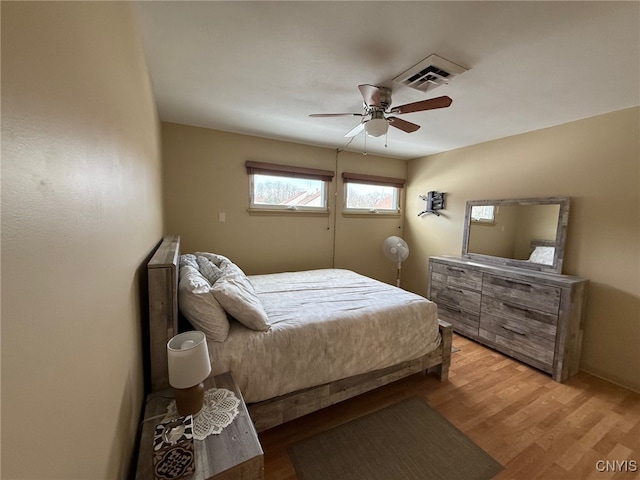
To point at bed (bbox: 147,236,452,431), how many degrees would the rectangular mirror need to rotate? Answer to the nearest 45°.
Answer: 0° — it already faces it

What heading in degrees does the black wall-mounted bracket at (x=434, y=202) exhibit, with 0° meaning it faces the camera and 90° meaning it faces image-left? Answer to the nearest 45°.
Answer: approximately 45°

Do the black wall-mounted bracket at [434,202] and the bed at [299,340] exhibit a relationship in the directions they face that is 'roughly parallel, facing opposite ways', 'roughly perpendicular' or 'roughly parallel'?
roughly parallel, facing opposite ways

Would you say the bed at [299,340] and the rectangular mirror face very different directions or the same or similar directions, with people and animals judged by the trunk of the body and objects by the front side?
very different directions

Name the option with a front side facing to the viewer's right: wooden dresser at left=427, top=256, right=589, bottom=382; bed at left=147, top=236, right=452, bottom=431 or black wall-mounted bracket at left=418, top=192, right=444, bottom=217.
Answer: the bed

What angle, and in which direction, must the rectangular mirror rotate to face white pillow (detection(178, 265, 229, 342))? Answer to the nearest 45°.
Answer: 0° — it already faces it

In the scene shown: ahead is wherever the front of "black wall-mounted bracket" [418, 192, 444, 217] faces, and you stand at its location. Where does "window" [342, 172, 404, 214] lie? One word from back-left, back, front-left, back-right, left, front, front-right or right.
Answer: front-right

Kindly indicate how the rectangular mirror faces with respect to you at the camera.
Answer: facing the viewer and to the left of the viewer

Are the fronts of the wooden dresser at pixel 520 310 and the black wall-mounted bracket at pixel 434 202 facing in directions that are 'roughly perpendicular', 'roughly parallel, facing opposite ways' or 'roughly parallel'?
roughly parallel

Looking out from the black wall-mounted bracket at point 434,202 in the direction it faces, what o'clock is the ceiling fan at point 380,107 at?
The ceiling fan is roughly at 11 o'clock from the black wall-mounted bracket.

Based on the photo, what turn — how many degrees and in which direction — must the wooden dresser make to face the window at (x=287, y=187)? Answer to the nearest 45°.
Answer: approximately 45° to its right

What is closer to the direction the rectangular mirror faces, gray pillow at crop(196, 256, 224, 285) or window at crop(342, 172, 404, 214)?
the gray pillow

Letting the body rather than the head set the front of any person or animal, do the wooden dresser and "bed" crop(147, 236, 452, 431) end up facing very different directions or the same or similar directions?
very different directions

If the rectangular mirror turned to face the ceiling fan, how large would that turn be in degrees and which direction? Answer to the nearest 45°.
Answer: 0° — it already faces it

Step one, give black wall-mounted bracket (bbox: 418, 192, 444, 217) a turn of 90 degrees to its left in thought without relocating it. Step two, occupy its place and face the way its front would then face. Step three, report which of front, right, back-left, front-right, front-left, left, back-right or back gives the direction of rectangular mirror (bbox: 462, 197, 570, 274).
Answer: front

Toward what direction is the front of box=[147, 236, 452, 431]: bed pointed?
to the viewer's right
